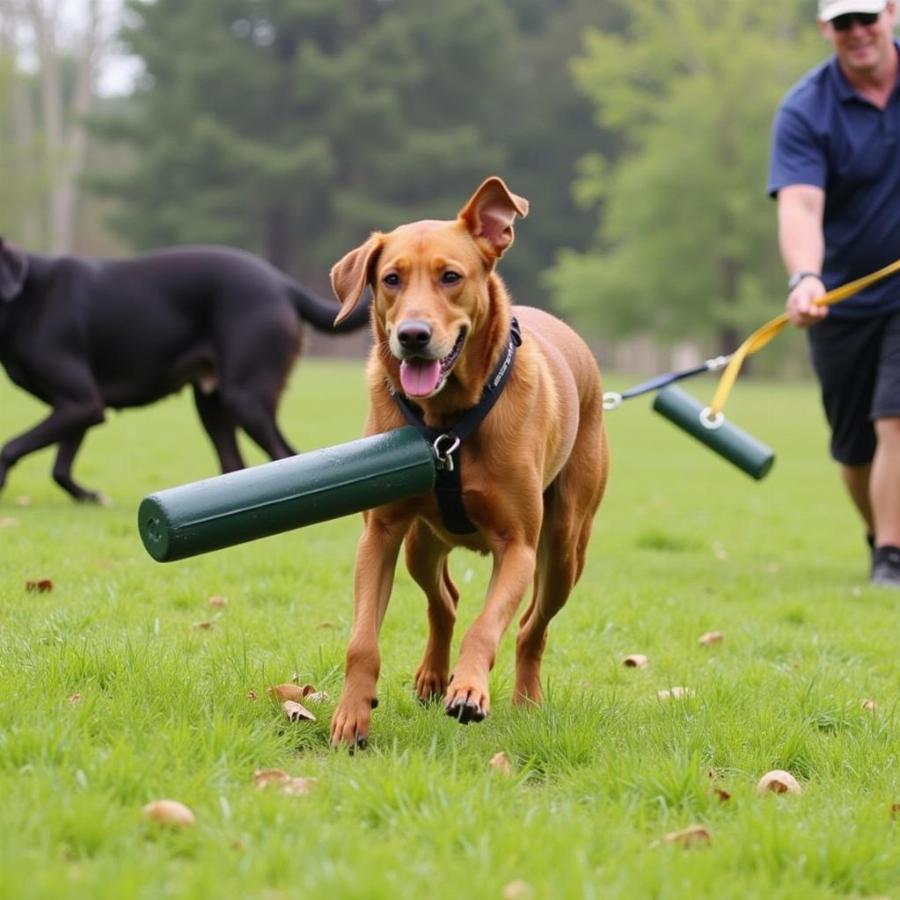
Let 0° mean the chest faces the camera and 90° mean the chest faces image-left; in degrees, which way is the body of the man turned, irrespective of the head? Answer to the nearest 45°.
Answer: approximately 0°

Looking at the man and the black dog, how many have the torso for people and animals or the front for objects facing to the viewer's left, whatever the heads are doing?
1

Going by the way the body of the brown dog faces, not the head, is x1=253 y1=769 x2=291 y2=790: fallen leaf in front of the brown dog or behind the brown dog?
in front

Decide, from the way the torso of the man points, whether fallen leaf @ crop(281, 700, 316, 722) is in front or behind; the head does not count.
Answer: in front

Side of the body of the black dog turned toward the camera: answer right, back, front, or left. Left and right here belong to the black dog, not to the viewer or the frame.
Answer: left

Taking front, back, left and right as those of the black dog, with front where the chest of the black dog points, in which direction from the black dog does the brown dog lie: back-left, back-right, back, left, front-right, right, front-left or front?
left

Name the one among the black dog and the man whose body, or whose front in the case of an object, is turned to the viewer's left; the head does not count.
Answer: the black dog

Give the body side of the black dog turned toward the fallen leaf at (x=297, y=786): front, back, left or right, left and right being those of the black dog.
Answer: left

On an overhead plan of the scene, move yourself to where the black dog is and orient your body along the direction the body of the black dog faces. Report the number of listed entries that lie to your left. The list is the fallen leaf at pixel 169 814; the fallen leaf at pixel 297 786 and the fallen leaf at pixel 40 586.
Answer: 3

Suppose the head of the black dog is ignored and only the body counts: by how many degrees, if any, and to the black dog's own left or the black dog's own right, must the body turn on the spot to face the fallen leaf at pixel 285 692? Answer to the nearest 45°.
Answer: approximately 90° to the black dog's own left

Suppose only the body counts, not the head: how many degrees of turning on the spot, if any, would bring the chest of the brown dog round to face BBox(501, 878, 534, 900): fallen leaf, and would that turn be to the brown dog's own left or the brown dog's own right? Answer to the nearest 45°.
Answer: approximately 45° to the brown dog's own left

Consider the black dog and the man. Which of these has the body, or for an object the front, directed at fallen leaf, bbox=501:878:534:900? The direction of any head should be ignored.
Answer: the man

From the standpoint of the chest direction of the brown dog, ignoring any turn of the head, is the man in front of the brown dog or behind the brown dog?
behind

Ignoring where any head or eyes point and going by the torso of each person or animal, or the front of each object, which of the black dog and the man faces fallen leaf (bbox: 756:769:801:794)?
the man

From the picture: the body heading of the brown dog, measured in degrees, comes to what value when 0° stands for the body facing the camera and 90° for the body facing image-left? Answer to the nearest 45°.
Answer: approximately 45°
